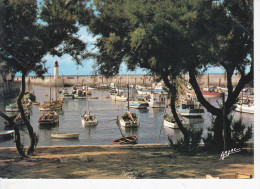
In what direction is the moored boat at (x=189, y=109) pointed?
to the viewer's left

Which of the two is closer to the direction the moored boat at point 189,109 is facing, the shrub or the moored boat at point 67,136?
the moored boat

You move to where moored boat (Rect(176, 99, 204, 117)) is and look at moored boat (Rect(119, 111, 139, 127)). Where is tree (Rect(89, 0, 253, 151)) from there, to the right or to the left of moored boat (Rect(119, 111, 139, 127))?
left

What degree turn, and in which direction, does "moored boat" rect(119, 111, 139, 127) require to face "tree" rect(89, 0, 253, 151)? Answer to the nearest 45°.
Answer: approximately 45° to its left

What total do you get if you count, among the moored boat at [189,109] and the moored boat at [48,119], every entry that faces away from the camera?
0
